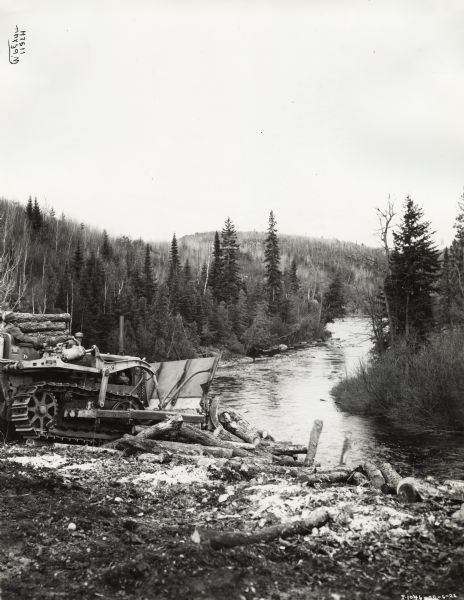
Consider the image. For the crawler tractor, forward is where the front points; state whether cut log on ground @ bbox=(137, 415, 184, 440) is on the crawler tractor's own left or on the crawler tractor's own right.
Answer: on the crawler tractor's own right

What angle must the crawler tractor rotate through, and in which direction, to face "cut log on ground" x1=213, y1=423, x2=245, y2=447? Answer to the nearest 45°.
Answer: approximately 45° to its right

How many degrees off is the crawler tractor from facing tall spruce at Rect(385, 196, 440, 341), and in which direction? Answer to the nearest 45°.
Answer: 0° — it already faces it

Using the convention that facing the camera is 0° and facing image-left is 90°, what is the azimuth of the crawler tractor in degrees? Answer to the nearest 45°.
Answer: approximately 225°

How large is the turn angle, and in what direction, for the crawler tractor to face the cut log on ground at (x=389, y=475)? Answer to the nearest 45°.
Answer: approximately 90° to its right

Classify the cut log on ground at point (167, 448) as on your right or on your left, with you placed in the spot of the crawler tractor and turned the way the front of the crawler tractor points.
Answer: on your right

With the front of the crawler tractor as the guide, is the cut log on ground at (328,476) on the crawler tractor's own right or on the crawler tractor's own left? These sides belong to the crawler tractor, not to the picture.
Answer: on the crawler tractor's own right

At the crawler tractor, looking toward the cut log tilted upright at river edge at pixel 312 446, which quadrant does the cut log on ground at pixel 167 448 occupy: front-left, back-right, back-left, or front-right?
front-right
